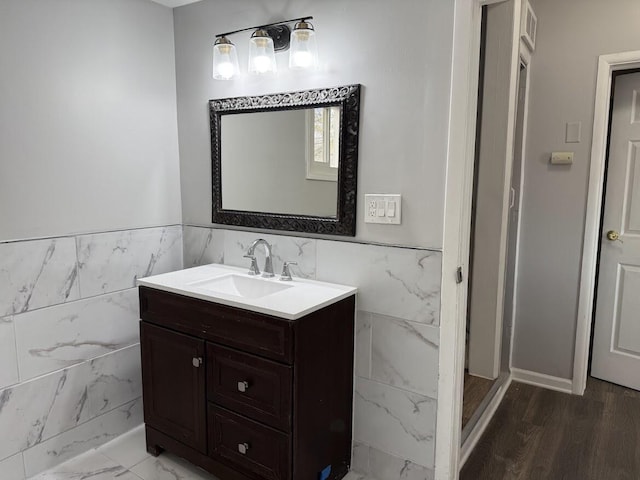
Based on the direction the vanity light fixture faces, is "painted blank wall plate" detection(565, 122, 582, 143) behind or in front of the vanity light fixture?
behind

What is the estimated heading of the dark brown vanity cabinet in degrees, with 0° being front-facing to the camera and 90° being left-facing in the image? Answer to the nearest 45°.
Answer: approximately 45°

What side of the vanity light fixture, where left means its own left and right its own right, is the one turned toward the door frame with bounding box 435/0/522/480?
left

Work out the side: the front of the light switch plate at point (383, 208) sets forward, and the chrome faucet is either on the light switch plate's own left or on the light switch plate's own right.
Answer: on the light switch plate's own right
